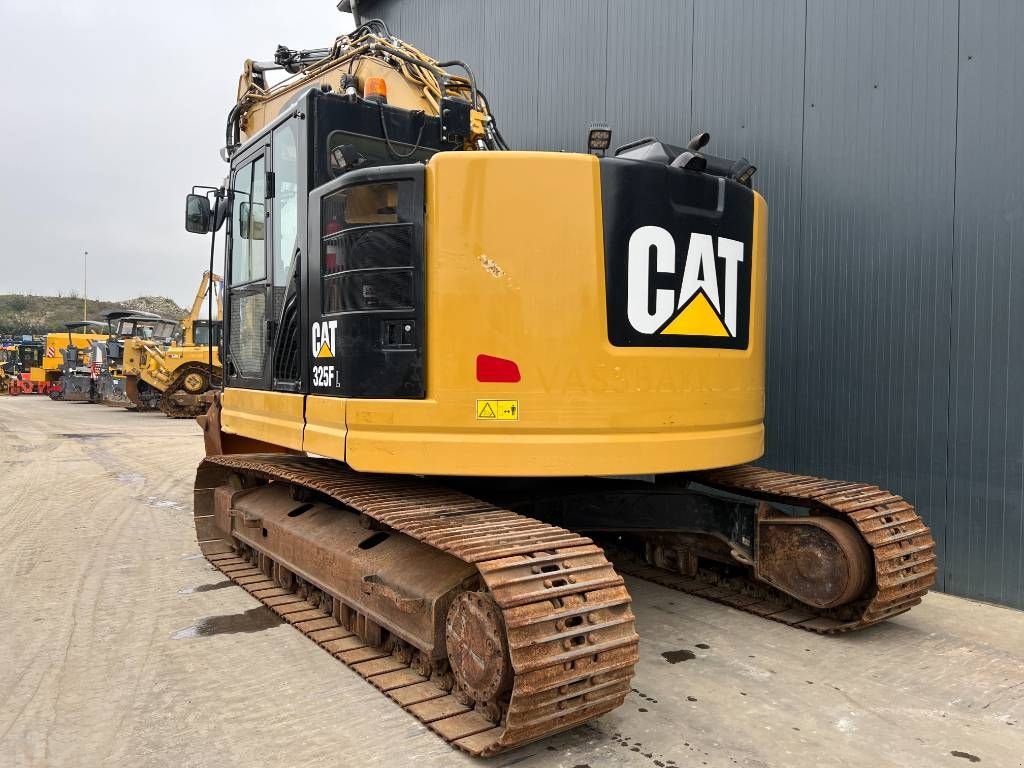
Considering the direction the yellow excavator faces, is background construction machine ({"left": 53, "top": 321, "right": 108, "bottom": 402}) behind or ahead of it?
ahead

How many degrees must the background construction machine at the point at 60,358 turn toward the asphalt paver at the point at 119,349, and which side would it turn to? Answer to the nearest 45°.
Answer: approximately 45° to its left

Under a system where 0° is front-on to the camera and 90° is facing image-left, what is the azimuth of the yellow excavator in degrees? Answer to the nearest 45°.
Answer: approximately 135°

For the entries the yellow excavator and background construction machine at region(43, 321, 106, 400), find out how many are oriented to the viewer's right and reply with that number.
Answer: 0

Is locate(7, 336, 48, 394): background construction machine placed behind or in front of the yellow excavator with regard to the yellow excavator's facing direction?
in front

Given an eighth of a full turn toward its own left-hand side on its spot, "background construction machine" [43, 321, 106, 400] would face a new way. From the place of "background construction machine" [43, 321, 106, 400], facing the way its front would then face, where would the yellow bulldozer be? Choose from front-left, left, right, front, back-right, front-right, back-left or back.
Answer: front

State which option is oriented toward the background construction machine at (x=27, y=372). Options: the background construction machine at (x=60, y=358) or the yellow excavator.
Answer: the yellow excavator

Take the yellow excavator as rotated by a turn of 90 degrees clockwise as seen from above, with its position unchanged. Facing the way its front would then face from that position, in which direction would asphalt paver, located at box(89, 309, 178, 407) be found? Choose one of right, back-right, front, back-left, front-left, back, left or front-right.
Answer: left

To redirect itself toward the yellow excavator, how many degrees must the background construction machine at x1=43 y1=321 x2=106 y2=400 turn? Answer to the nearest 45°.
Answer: approximately 45° to its left

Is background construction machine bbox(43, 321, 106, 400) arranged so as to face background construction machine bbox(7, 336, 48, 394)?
no

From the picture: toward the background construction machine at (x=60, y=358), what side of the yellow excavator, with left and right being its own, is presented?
front
